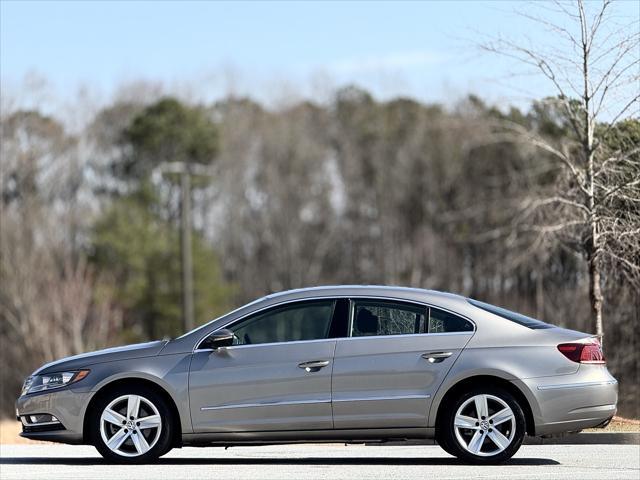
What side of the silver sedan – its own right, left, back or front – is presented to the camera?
left
